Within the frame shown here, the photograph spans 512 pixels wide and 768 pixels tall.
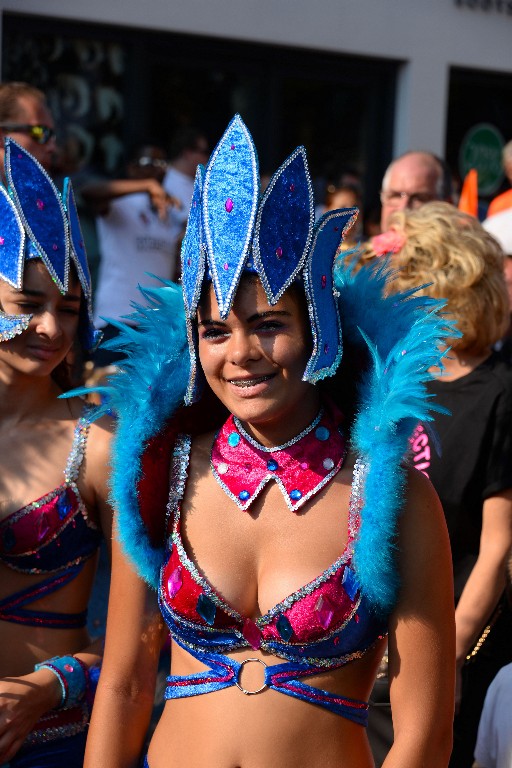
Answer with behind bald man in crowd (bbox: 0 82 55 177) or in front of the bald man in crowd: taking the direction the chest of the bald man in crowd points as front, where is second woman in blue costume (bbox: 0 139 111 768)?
in front

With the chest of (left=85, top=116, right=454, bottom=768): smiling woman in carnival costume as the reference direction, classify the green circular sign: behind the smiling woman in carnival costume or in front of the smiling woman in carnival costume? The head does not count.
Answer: behind

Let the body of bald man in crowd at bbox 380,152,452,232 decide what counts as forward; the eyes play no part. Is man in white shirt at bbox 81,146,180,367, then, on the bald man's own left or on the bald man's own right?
on the bald man's own right

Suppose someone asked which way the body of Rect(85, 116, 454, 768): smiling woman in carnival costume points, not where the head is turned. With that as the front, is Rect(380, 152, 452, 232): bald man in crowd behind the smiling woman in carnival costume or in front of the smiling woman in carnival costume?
behind

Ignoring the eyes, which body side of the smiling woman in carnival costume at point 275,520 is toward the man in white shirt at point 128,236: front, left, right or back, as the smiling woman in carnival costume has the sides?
back

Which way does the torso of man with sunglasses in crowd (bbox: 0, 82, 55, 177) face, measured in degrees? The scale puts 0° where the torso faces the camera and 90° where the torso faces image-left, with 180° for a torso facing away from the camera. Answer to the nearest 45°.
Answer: approximately 315°

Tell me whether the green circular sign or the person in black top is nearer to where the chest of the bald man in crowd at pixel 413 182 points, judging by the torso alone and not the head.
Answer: the person in black top

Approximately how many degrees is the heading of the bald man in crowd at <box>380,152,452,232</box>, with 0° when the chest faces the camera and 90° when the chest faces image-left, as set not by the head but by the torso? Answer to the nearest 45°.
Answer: approximately 45°

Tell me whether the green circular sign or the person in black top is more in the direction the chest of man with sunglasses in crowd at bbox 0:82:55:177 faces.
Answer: the person in black top

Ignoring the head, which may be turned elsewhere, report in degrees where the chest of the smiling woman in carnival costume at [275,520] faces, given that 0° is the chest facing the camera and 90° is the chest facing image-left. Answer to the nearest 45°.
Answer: approximately 0°

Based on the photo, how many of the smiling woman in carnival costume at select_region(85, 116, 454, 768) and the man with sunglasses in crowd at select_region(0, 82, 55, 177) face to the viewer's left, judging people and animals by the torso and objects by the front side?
0

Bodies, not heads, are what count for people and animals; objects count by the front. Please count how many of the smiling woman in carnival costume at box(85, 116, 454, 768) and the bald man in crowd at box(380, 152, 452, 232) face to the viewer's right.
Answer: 0
